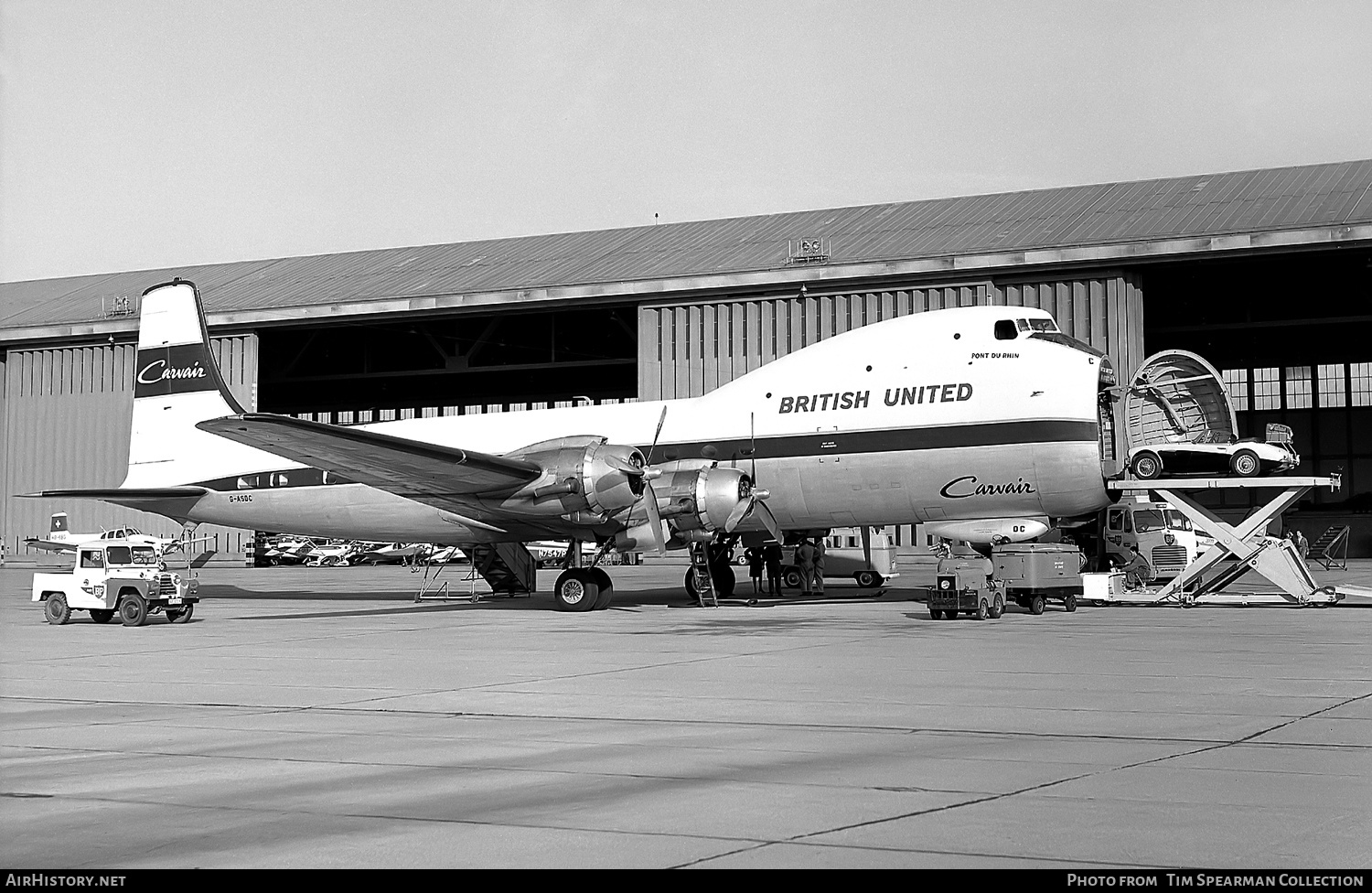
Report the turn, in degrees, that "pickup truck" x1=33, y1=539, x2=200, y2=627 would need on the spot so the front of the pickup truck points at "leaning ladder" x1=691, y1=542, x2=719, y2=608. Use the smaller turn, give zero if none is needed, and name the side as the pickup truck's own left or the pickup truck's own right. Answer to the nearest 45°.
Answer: approximately 45° to the pickup truck's own left

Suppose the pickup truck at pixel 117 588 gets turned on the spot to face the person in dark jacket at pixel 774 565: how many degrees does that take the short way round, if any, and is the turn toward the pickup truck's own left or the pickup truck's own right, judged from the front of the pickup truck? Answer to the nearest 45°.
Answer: approximately 45° to the pickup truck's own left

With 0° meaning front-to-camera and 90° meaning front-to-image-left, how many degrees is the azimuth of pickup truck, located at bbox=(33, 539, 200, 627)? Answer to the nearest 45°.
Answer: approximately 315°

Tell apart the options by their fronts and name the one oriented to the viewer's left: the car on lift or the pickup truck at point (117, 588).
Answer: the car on lift

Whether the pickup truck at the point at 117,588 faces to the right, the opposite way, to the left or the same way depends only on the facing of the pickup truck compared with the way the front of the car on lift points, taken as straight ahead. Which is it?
the opposite way

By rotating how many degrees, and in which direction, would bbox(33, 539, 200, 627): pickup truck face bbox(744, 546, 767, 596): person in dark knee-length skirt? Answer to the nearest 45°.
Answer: approximately 45° to its left

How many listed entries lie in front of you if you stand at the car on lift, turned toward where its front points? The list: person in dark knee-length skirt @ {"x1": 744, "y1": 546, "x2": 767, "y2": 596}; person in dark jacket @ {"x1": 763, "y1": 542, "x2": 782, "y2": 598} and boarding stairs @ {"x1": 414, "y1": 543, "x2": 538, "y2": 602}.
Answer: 3
